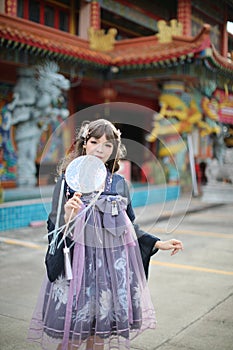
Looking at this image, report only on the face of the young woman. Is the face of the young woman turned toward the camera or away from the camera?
toward the camera

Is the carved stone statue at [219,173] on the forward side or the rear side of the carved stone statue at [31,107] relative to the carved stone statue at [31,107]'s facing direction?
on the forward side
